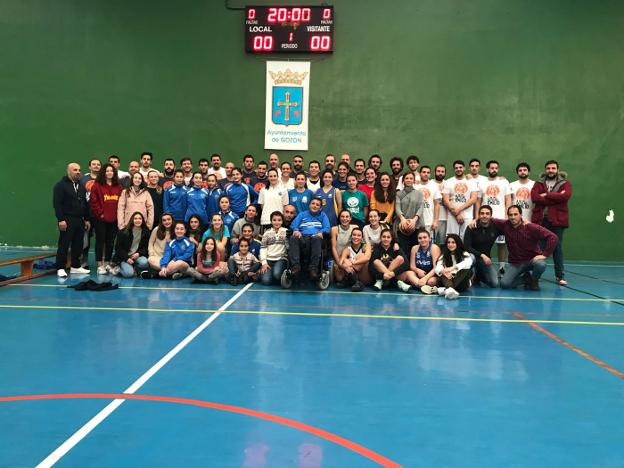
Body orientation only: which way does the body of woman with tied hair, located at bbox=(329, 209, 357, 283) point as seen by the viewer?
toward the camera

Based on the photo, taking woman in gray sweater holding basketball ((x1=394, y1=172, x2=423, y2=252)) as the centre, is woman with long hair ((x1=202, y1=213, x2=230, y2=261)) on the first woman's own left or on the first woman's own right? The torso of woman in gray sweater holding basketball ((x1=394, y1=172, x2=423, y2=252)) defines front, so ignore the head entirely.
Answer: on the first woman's own right

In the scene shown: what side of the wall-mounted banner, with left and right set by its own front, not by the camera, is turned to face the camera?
front

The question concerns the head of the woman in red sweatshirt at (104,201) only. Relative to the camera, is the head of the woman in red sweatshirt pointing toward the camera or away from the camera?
toward the camera

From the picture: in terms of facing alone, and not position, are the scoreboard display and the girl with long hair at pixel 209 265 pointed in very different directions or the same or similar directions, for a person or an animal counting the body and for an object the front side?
same or similar directions

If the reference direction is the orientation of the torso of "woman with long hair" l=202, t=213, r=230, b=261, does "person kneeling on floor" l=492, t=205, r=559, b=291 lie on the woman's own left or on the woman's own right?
on the woman's own left

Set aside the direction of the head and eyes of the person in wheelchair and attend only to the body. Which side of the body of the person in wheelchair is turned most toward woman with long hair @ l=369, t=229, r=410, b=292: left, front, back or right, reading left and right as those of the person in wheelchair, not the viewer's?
left

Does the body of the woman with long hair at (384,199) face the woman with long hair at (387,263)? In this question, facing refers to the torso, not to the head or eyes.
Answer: yes

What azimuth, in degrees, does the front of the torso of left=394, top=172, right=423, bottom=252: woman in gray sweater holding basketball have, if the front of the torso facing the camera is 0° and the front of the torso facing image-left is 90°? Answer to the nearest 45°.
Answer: approximately 0°

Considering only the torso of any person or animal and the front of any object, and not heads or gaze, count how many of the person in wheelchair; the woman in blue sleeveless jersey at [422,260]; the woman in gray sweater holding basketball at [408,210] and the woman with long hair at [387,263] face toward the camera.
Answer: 4

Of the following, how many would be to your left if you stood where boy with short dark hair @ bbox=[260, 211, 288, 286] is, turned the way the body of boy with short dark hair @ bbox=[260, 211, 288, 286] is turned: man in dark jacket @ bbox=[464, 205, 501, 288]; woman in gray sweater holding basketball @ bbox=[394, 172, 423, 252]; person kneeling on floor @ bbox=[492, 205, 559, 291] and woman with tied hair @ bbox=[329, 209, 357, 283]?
4

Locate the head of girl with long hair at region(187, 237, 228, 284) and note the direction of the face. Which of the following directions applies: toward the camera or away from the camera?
toward the camera

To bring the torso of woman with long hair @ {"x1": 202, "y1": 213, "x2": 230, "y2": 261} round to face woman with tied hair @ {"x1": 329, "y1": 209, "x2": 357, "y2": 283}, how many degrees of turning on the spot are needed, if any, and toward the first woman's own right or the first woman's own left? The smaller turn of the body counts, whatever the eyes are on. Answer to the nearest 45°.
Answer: approximately 90° to the first woman's own left

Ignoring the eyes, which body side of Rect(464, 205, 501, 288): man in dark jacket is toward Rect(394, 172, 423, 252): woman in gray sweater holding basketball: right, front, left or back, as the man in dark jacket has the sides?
right

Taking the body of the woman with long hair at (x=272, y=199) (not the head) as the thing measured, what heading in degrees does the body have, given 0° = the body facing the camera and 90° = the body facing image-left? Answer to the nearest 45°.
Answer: approximately 0°

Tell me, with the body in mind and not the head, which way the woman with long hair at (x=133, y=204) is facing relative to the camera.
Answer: toward the camera
